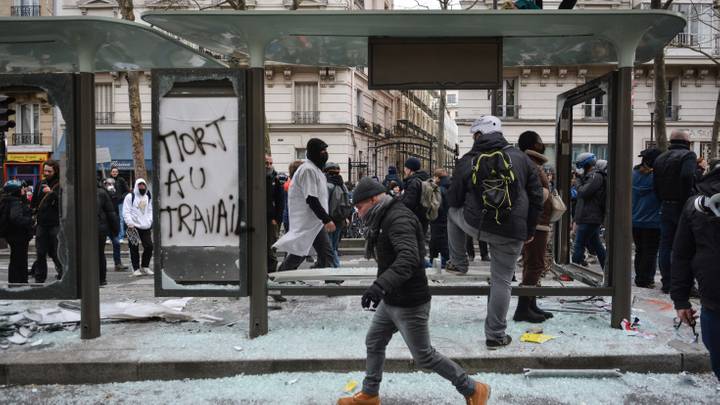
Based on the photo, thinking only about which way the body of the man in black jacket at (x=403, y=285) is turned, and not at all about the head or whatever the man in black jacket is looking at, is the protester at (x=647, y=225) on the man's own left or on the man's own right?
on the man's own right

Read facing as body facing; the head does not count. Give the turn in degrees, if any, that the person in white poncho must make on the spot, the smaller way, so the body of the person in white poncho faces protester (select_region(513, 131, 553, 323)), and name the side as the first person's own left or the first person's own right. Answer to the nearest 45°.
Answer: approximately 45° to the first person's own right

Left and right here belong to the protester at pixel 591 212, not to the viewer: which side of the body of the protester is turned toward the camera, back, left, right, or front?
left

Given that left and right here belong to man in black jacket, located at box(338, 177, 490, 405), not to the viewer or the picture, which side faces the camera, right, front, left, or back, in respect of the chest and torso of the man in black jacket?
left

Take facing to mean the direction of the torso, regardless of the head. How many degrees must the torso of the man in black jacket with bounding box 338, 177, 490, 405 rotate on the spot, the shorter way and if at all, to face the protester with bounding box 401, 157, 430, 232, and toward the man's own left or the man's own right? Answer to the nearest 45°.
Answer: approximately 90° to the man's own right

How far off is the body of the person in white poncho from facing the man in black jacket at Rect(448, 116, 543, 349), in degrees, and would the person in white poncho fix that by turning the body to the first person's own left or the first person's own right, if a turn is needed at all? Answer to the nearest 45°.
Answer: approximately 45° to the first person's own right

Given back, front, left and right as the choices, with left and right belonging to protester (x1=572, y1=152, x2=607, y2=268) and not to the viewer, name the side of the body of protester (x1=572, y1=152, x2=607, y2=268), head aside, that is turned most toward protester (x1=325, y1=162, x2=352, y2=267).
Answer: front

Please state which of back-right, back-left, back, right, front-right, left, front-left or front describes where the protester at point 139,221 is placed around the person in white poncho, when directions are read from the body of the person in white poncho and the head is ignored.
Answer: back-left

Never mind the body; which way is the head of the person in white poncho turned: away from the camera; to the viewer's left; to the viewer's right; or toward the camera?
to the viewer's right

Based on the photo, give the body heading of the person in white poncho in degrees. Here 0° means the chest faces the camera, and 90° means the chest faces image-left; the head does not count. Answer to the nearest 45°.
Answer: approximately 270°
